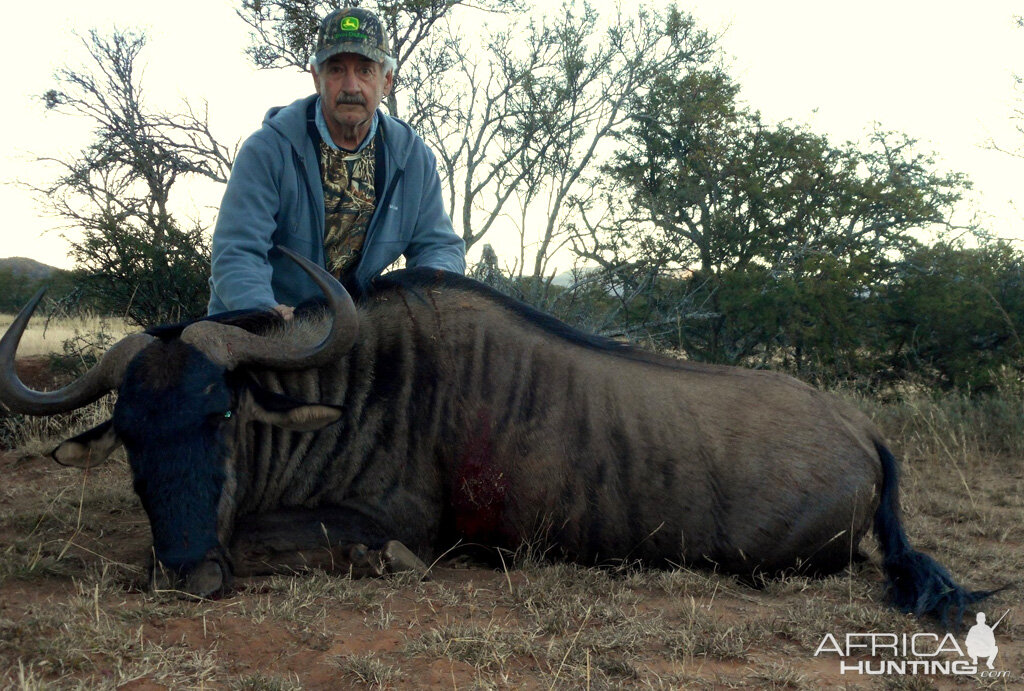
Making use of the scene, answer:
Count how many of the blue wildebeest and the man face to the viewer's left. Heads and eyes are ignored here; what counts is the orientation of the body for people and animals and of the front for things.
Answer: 1

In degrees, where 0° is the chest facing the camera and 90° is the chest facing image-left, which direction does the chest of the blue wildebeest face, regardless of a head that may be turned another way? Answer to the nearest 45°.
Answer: approximately 90°

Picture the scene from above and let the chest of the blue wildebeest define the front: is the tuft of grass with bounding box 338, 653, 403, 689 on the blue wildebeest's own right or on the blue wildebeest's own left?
on the blue wildebeest's own left

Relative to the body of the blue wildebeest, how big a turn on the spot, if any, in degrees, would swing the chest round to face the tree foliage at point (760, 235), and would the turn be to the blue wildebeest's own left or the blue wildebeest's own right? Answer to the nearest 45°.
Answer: approximately 90° to the blue wildebeest's own right

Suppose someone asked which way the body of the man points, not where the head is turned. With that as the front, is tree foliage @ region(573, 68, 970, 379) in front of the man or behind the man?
behind

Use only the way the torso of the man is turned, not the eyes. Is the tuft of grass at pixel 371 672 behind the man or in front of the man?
in front

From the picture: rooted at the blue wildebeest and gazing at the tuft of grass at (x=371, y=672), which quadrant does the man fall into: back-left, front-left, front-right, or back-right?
back-right

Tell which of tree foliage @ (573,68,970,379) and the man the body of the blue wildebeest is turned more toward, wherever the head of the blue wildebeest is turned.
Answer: the man

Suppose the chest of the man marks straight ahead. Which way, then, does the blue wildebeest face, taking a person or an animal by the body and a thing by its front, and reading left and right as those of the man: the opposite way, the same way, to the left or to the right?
to the right

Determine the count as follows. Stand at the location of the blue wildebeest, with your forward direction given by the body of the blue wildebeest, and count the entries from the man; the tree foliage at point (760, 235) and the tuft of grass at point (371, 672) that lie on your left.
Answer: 1
